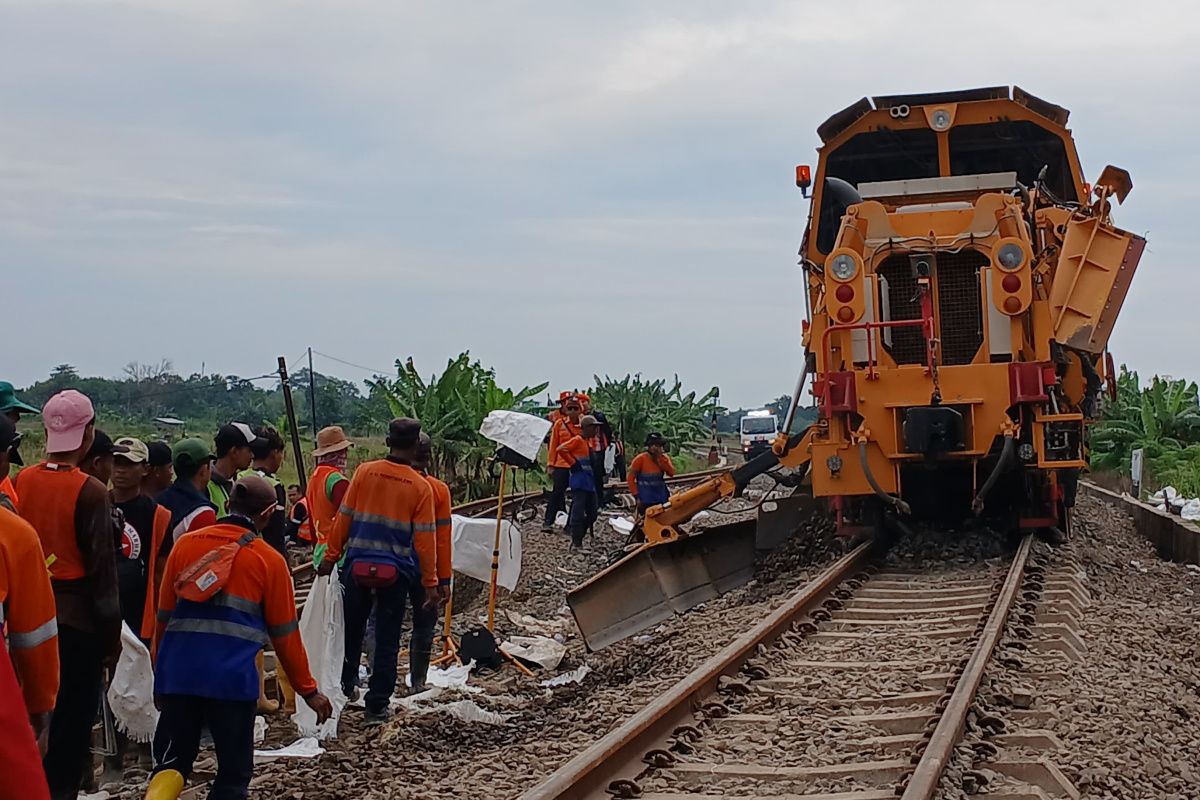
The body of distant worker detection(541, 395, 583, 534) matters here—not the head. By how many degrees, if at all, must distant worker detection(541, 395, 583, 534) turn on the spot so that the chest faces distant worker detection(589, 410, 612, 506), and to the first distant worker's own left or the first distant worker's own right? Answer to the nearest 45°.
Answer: approximately 180°

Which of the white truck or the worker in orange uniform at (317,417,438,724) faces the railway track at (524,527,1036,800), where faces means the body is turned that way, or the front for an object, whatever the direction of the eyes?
the white truck

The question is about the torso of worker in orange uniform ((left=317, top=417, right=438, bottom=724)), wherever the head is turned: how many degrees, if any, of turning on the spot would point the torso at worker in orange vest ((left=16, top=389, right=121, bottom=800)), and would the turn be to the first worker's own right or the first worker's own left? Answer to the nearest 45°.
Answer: approximately 135° to the first worker's own left

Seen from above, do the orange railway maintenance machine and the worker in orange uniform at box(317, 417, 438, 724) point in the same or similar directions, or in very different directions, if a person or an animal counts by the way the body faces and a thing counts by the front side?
very different directions

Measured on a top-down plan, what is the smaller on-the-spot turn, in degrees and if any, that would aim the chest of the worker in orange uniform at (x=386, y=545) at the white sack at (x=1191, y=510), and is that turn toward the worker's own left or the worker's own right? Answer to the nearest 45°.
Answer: approximately 45° to the worker's own right

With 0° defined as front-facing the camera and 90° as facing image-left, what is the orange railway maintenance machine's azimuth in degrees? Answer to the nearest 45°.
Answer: approximately 0°

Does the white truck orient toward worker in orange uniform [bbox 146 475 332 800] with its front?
yes

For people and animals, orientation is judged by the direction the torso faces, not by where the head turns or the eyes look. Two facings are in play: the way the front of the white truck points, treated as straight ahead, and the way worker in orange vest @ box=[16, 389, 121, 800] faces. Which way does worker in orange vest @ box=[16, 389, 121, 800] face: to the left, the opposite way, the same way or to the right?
the opposite way

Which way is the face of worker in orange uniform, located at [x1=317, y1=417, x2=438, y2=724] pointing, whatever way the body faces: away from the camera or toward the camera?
away from the camera

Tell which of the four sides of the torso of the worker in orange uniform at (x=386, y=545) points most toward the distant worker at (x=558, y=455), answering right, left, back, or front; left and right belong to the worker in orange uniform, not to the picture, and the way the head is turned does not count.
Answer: front

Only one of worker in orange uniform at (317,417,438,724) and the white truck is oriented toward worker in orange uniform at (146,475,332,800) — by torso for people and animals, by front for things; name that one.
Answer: the white truck

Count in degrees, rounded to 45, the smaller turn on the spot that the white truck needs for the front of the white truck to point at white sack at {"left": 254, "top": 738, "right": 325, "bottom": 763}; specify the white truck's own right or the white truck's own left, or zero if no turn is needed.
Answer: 0° — it already faces it

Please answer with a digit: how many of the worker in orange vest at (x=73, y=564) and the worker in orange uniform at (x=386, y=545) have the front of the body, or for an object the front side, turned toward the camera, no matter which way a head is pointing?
0

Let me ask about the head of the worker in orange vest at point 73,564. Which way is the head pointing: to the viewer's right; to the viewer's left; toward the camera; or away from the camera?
away from the camera
